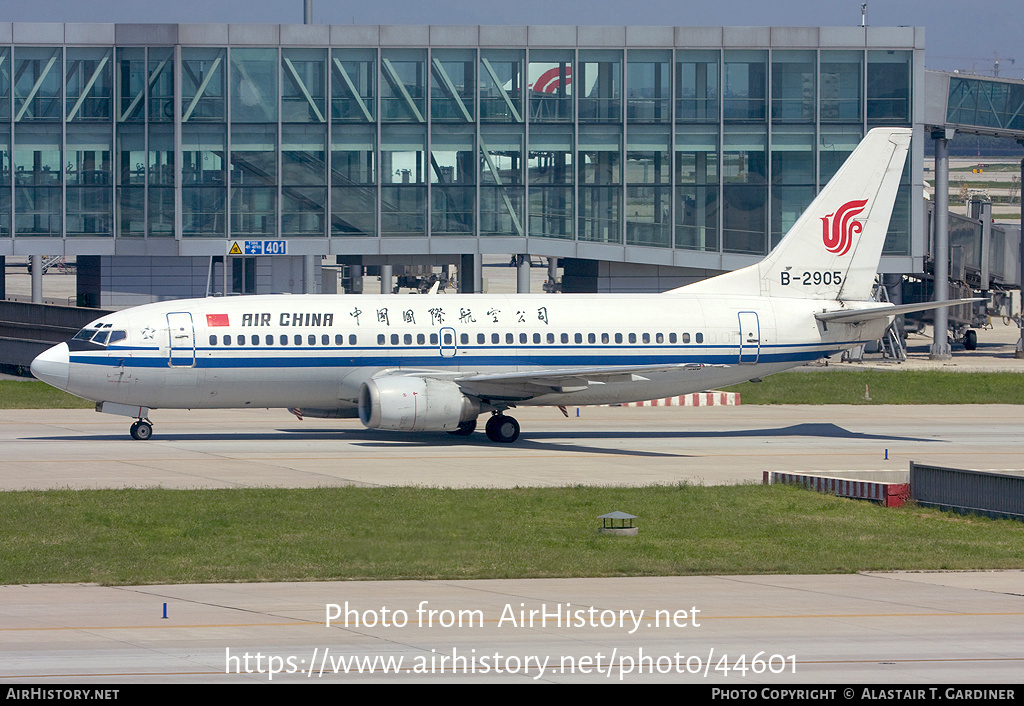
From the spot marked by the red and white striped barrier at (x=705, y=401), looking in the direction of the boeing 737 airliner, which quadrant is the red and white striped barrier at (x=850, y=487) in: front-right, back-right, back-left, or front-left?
front-left

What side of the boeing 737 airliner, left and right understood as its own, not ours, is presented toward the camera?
left

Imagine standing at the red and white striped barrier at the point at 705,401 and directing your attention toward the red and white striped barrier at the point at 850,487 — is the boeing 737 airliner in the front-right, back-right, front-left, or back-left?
front-right

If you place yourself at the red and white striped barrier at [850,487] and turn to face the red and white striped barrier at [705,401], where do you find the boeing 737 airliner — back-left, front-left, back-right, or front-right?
front-left

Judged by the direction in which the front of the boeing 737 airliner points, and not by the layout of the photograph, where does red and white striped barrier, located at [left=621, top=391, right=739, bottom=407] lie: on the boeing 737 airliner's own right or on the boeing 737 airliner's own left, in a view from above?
on the boeing 737 airliner's own right

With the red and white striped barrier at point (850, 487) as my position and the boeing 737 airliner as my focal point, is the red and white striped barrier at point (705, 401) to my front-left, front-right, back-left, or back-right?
front-right

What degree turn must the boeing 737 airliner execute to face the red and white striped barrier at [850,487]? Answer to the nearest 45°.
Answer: approximately 135° to its left

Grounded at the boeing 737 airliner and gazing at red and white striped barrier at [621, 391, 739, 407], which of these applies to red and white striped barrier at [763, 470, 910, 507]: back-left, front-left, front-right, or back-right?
back-right
